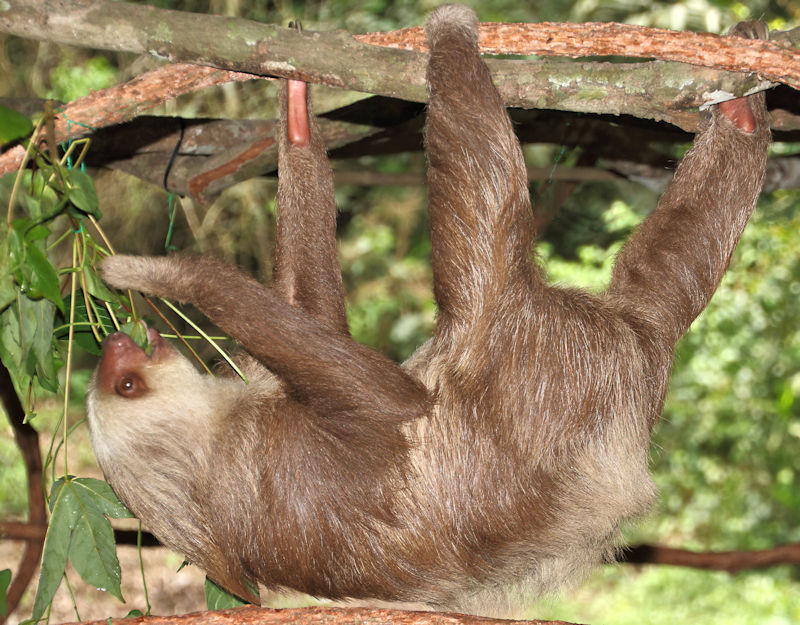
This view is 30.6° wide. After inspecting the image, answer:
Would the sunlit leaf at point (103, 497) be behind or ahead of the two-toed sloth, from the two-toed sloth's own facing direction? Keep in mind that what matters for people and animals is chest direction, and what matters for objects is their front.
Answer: ahead

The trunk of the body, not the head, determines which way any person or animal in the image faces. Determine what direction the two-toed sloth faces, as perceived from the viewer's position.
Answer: facing to the left of the viewer

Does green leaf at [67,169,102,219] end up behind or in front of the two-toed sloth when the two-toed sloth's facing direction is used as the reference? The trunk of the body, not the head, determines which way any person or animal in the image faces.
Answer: in front
